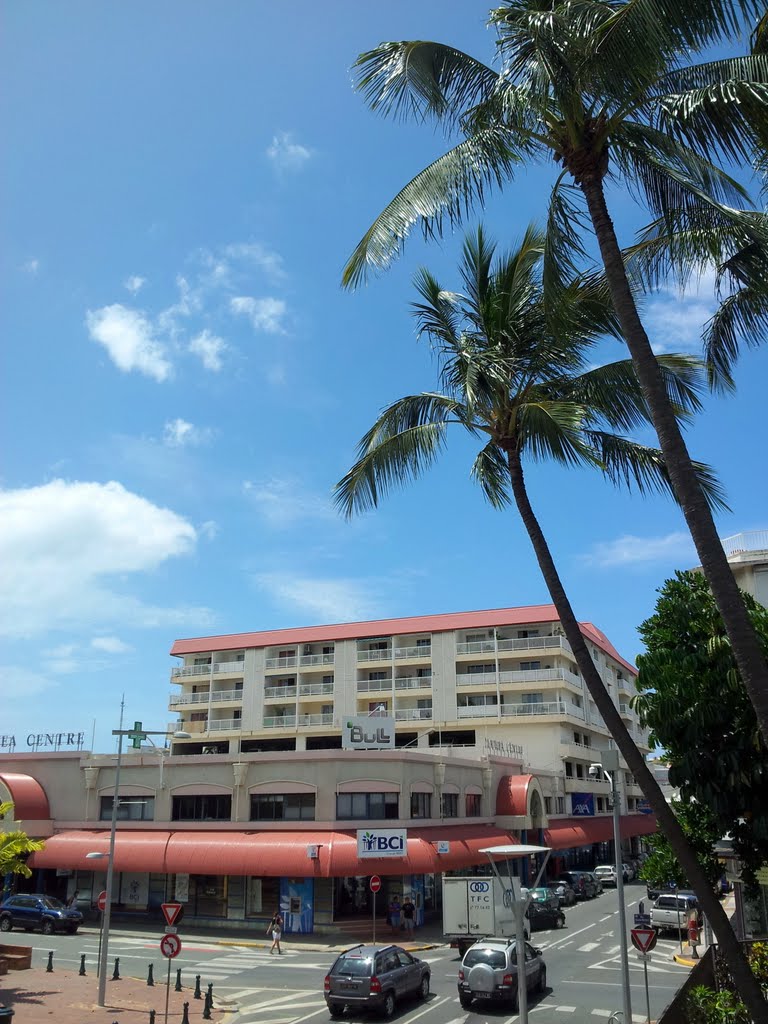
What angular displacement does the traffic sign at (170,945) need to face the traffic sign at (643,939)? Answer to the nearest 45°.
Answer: approximately 90° to its left

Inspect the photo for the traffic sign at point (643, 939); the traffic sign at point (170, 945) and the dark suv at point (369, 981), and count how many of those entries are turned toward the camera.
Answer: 2

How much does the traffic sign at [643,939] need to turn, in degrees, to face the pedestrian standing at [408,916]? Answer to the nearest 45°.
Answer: approximately 135° to its right

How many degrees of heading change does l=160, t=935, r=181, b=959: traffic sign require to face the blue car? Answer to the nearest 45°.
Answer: approximately 180°

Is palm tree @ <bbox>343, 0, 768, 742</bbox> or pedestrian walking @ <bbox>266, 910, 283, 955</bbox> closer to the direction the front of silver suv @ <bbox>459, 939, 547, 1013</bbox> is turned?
the pedestrian walking

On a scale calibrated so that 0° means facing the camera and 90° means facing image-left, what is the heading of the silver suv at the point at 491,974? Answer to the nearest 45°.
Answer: approximately 225°
